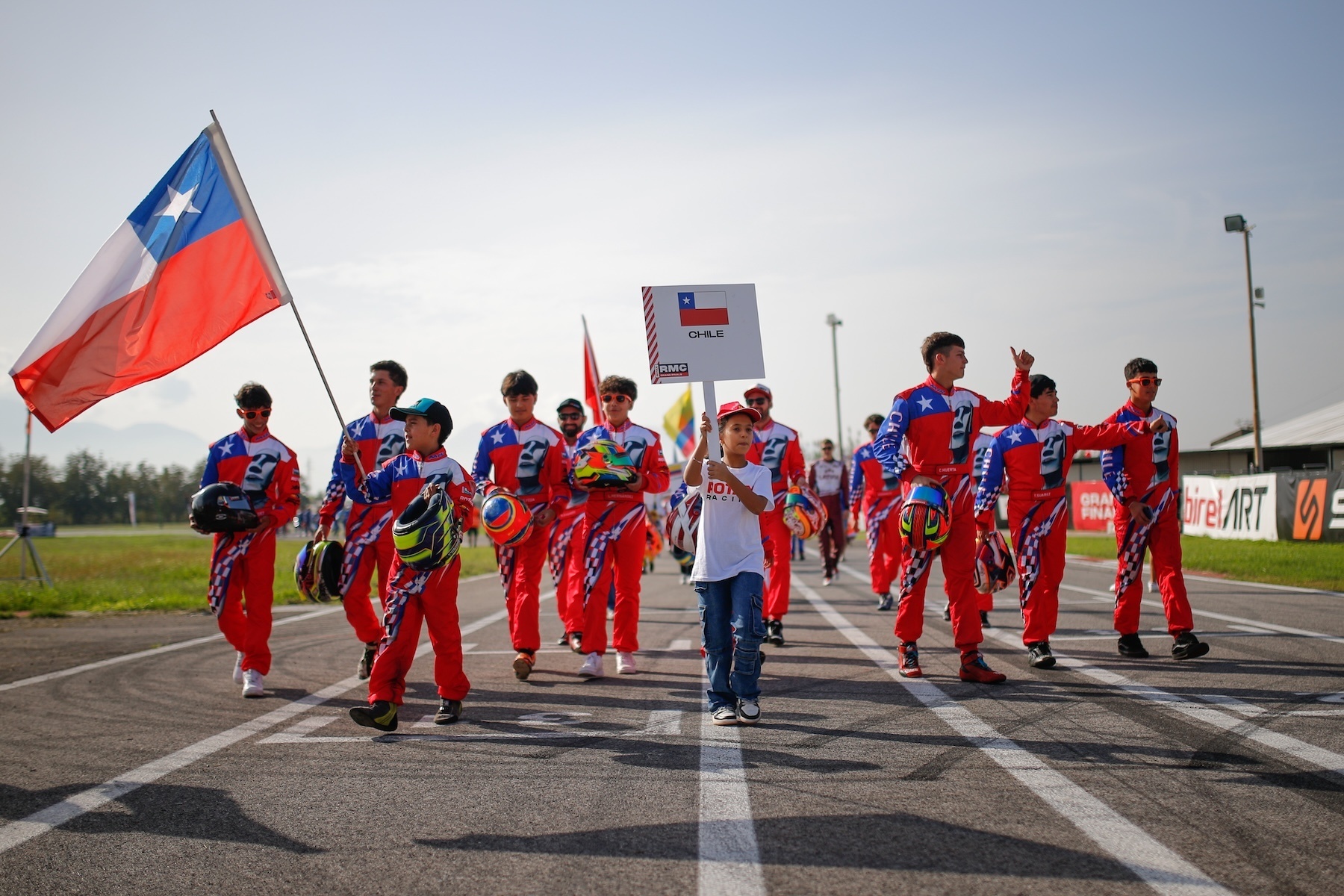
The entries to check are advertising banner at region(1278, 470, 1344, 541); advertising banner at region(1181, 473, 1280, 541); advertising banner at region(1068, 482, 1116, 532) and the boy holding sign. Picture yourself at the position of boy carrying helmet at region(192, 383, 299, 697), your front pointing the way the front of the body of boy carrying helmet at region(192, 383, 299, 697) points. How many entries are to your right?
0

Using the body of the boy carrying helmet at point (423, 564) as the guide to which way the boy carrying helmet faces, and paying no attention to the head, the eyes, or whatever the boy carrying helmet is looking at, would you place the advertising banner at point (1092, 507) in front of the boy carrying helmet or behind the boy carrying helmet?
behind

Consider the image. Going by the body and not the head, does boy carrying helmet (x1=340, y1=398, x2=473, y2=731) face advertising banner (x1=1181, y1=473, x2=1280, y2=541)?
no

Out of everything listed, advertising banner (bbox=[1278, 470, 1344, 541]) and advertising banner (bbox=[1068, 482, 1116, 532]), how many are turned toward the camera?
2

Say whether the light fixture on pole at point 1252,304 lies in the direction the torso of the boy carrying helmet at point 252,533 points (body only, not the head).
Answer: no

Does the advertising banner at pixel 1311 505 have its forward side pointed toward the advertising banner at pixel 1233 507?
no

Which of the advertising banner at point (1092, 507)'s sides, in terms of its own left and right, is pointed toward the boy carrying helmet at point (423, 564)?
front

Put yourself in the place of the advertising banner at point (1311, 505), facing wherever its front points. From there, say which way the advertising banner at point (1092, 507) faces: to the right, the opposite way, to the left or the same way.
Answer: the same way

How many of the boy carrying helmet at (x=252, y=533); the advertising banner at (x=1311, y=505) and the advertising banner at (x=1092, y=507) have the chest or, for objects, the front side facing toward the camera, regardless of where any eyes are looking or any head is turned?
3

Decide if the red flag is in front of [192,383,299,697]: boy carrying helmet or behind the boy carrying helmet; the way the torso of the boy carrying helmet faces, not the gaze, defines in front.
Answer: behind

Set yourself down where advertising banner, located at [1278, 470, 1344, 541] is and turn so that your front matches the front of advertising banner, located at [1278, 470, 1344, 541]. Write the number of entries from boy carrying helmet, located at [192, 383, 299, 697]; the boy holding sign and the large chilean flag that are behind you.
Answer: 0

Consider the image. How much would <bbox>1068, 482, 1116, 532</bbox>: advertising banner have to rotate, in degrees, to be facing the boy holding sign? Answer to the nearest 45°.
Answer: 0° — it already faces them

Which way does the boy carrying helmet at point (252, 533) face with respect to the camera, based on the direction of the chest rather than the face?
toward the camera

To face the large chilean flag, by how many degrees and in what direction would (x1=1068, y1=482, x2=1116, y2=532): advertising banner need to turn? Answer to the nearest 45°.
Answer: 0° — it already faces it

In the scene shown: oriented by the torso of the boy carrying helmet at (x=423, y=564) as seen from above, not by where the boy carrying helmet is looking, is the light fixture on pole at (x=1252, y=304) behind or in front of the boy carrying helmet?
behind

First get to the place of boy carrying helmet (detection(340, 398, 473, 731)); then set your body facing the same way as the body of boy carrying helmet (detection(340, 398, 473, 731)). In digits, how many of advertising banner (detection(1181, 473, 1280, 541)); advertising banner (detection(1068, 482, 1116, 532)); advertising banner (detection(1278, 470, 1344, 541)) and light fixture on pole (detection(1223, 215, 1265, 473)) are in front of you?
0

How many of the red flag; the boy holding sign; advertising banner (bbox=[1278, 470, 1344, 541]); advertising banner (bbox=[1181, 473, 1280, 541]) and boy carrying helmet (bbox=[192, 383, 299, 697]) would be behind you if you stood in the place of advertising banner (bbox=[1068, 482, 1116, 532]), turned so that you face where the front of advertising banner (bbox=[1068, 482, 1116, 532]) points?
0

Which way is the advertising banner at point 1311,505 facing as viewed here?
toward the camera
